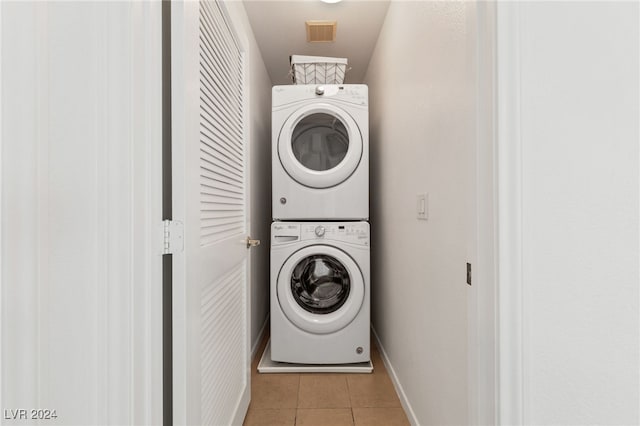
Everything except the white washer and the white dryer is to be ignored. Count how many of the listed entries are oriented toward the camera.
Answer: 2

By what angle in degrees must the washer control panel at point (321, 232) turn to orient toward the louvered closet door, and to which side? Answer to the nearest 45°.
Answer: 0° — it already faces it

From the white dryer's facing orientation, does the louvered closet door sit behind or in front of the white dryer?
in front

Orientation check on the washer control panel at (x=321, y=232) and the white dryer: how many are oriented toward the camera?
2

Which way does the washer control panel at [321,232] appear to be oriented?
toward the camera

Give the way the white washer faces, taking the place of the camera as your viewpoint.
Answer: facing the viewer
